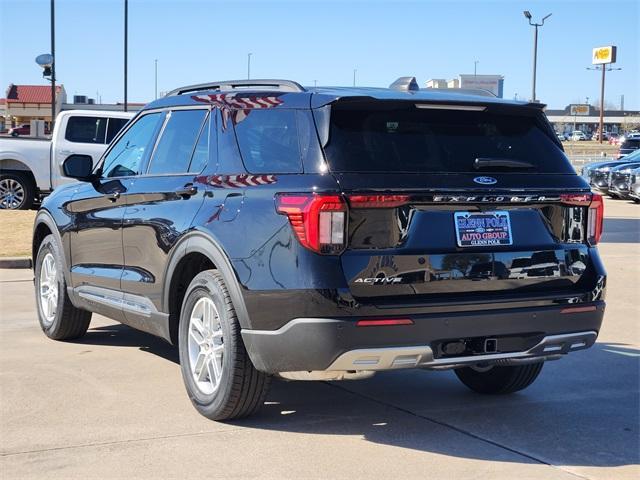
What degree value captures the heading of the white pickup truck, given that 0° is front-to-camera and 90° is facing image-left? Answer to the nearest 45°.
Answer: approximately 270°

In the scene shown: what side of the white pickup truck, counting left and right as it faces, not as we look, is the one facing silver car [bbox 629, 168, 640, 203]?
front

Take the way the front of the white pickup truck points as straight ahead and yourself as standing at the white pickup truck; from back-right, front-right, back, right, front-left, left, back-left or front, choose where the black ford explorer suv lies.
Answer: right

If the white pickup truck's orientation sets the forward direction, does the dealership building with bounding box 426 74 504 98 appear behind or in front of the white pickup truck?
in front

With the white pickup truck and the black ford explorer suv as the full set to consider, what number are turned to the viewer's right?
1

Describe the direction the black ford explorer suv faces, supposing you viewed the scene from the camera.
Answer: facing away from the viewer and to the left of the viewer

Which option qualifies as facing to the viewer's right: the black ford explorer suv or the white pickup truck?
the white pickup truck

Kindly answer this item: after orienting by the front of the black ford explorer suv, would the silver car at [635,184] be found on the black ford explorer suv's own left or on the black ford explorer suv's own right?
on the black ford explorer suv's own right
